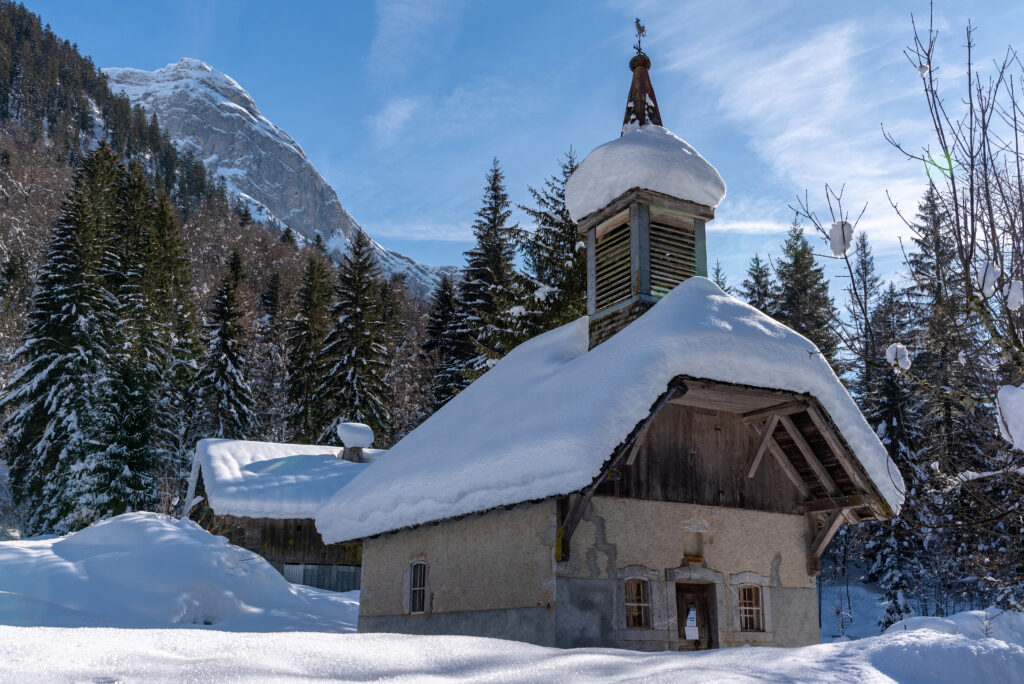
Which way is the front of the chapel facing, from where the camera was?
facing the viewer and to the right of the viewer

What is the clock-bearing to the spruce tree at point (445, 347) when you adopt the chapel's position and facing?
The spruce tree is roughly at 7 o'clock from the chapel.

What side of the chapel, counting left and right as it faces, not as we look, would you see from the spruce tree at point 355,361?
back

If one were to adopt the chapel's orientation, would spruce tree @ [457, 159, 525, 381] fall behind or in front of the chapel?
behind

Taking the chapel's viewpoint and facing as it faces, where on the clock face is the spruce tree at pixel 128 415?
The spruce tree is roughly at 6 o'clock from the chapel.

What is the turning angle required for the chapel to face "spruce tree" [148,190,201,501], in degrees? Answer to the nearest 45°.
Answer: approximately 180°
